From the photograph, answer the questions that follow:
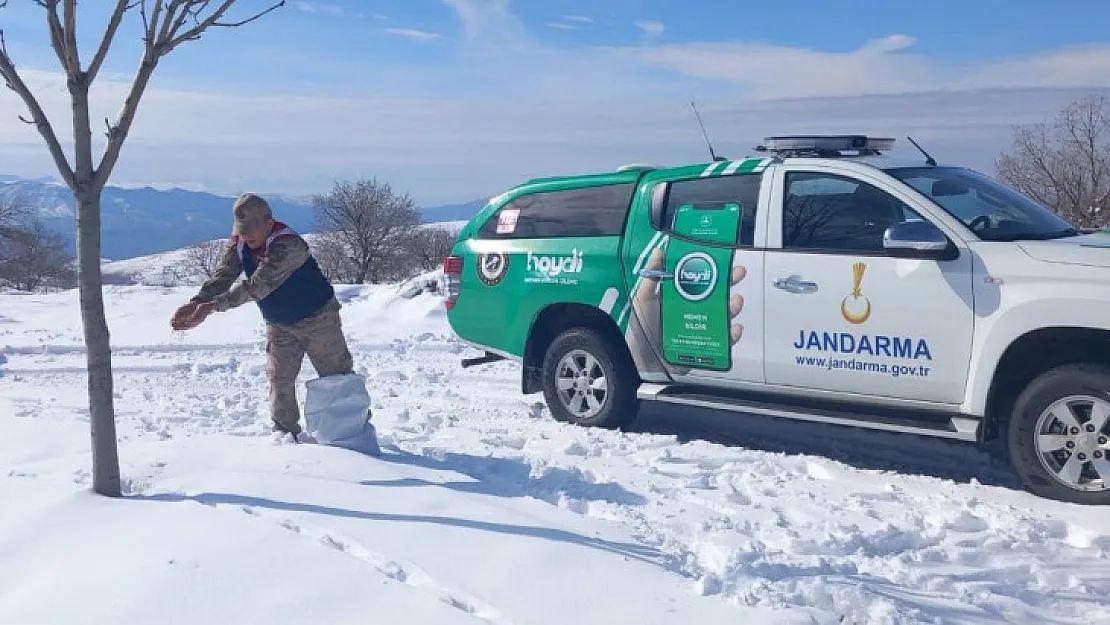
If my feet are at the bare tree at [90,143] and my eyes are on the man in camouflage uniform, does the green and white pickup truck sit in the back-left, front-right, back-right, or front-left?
front-right

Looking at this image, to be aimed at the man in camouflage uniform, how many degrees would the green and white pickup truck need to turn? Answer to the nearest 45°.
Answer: approximately 135° to its right

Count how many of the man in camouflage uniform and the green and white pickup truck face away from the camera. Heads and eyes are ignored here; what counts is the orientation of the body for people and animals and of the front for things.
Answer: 0

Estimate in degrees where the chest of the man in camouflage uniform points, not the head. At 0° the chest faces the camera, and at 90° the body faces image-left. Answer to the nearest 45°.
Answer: approximately 45°

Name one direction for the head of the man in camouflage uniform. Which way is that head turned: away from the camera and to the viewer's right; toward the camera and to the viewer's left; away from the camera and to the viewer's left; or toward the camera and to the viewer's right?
toward the camera and to the viewer's left

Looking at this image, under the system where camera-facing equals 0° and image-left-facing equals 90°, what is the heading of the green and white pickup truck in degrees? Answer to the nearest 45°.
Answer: approximately 315°

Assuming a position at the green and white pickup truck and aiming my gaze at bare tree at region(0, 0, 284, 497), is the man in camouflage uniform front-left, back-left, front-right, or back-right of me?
front-right

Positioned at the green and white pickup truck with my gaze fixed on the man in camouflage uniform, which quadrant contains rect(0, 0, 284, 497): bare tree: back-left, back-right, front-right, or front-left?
front-left

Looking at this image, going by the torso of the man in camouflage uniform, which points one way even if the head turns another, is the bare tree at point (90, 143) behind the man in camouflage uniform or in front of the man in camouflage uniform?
in front
